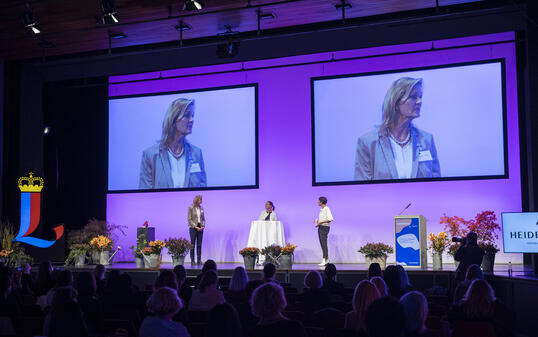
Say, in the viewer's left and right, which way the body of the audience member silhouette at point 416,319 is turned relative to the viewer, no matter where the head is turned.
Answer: facing away from the viewer

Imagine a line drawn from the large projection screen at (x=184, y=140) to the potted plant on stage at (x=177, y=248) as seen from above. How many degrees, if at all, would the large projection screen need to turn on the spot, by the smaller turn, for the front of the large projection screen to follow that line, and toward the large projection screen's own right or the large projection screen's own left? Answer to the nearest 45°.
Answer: approximately 45° to the large projection screen's own left

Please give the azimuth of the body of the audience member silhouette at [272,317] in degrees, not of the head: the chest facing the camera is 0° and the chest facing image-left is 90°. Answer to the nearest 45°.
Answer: approximately 180°

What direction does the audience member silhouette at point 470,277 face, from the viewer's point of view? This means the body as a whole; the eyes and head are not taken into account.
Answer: away from the camera

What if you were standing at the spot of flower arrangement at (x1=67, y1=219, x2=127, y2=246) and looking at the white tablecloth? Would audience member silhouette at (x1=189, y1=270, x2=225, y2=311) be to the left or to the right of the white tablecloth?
right

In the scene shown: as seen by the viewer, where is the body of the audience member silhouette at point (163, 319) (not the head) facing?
away from the camera

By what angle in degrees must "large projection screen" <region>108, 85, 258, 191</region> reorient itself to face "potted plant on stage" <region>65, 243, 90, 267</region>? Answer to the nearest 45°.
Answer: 0° — it already faces it

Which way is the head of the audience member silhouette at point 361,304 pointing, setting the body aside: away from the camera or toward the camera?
away from the camera

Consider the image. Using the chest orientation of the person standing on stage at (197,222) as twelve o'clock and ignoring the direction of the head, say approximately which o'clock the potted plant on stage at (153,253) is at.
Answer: The potted plant on stage is roughly at 3 o'clock from the person standing on stage.

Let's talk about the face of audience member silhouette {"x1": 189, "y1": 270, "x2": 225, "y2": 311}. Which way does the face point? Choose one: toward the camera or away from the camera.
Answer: away from the camera

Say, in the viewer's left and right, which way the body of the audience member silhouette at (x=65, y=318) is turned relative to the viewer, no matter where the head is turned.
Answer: facing away from the viewer

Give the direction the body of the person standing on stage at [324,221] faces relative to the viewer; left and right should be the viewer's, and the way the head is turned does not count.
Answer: facing to the left of the viewer

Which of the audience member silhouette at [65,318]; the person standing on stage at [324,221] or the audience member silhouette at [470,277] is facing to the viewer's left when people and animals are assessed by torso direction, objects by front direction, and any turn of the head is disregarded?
the person standing on stage

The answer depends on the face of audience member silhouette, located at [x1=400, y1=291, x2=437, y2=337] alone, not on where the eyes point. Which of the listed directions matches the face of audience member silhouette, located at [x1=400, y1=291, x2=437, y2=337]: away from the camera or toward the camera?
away from the camera

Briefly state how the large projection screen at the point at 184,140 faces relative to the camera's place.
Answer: facing the viewer and to the left of the viewer

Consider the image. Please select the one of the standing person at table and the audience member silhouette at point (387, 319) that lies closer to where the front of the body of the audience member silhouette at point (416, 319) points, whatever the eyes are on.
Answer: the standing person at table

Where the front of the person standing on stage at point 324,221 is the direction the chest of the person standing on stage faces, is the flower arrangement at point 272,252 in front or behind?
in front
